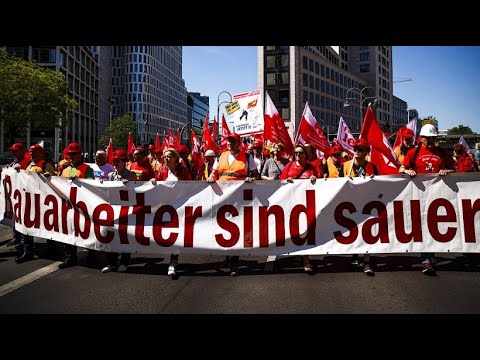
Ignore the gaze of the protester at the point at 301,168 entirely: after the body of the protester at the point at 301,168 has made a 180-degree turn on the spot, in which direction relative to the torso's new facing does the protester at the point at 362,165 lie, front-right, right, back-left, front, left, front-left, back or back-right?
right

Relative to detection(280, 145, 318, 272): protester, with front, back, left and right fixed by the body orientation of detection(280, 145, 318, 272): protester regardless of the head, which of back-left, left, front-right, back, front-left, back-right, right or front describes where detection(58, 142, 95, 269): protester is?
right

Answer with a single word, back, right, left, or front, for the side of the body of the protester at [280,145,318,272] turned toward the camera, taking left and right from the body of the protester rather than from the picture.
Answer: front

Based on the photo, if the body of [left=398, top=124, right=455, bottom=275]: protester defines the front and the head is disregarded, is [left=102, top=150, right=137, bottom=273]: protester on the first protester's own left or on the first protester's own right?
on the first protester's own right

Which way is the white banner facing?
toward the camera

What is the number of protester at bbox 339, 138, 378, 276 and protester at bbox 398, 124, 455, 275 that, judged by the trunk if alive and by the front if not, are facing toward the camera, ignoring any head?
2

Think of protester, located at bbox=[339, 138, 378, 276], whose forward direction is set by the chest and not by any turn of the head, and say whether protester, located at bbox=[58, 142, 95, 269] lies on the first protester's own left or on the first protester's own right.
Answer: on the first protester's own right

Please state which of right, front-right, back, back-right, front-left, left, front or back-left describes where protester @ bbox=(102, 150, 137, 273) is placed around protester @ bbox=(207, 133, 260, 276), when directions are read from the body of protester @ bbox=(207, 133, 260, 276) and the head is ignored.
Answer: right

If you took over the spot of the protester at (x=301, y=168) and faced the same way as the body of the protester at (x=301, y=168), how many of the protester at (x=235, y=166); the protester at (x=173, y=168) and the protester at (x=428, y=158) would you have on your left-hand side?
1

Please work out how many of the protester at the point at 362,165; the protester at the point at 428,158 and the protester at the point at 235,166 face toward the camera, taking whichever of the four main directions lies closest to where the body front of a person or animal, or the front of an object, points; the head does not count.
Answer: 3

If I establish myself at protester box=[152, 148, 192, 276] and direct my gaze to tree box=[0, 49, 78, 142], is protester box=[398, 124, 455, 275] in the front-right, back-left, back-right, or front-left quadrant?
back-right

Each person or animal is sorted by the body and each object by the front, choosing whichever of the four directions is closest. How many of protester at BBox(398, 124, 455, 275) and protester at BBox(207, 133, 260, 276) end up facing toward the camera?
2

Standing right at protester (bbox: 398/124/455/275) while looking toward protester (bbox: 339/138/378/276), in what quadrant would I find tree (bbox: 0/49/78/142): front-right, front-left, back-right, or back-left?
front-right
